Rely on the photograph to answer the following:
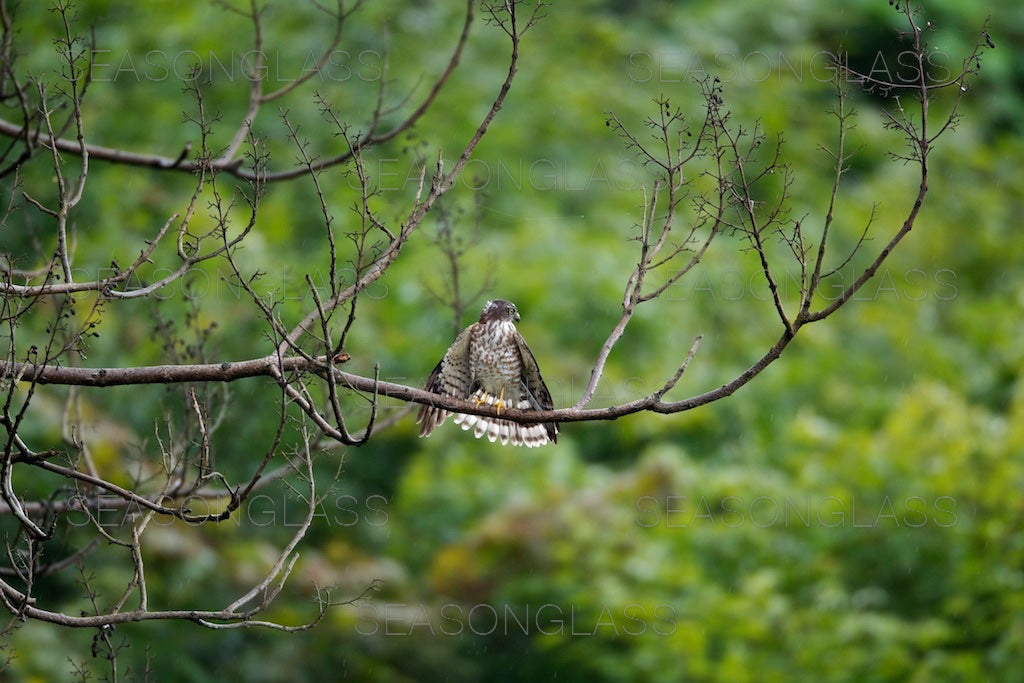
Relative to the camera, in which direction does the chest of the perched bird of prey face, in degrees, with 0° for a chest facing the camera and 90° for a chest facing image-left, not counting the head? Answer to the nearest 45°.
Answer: approximately 0°
